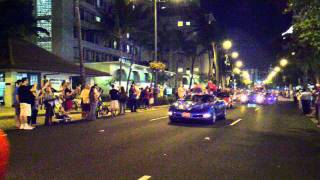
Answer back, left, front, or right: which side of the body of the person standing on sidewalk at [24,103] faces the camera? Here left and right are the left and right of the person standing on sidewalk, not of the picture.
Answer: right

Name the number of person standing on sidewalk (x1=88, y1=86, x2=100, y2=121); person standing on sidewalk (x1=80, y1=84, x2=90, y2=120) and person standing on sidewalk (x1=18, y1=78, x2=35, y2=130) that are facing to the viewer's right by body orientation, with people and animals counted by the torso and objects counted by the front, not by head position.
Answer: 3

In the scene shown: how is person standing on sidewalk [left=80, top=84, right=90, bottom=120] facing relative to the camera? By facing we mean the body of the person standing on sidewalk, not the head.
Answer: to the viewer's right

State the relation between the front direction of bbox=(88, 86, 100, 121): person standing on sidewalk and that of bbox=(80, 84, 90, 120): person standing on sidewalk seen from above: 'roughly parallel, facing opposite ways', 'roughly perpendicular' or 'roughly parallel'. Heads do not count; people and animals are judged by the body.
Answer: roughly parallel

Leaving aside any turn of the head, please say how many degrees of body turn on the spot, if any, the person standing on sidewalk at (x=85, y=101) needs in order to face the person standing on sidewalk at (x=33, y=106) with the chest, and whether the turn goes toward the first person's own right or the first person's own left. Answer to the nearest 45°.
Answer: approximately 135° to the first person's own right

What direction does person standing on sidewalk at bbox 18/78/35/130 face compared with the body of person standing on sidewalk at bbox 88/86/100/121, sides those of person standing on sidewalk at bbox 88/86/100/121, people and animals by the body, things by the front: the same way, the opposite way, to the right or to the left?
the same way

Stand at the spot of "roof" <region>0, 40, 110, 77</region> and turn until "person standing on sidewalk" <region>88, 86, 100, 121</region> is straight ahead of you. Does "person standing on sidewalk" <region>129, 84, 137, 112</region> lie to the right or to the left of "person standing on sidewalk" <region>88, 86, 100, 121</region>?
left

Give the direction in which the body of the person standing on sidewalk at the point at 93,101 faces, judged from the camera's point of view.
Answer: to the viewer's right

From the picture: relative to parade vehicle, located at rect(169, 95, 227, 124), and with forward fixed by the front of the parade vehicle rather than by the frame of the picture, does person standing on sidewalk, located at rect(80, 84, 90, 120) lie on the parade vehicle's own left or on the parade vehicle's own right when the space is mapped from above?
on the parade vehicle's own right

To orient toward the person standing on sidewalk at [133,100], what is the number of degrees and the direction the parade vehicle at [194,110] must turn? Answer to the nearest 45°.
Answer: approximately 90° to its right

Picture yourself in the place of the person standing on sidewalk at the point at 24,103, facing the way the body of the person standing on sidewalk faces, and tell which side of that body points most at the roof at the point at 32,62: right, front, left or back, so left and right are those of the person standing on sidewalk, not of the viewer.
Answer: left
